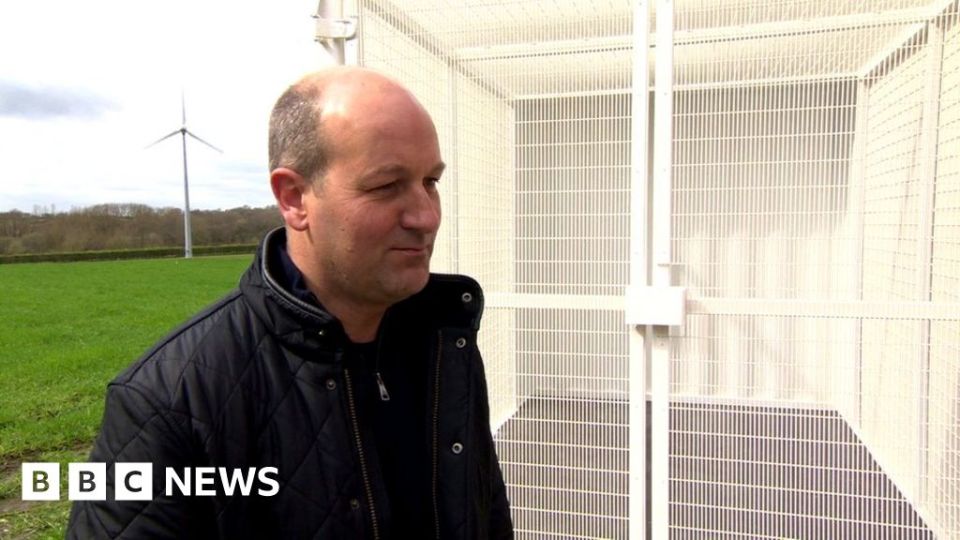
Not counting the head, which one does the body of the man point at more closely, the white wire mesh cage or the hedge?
the white wire mesh cage

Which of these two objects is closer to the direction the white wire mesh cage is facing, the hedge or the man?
the man

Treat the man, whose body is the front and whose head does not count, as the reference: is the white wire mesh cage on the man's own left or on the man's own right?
on the man's own left

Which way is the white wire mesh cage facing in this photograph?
toward the camera

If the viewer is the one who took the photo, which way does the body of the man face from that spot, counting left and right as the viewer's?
facing the viewer and to the right of the viewer

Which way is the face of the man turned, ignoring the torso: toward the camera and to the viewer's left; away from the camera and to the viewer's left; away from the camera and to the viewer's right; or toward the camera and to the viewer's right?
toward the camera and to the viewer's right

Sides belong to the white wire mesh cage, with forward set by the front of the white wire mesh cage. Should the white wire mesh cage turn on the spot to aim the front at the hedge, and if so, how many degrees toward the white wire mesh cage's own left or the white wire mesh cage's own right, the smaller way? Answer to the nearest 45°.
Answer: approximately 135° to the white wire mesh cage's own right

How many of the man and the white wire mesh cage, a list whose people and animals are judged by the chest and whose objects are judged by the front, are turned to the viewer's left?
0

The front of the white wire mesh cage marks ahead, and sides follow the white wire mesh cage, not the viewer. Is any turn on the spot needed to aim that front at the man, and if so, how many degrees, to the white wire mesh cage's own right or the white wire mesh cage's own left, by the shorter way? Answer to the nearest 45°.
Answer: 0° — it already faces them

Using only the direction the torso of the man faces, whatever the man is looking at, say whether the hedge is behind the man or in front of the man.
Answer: behind
